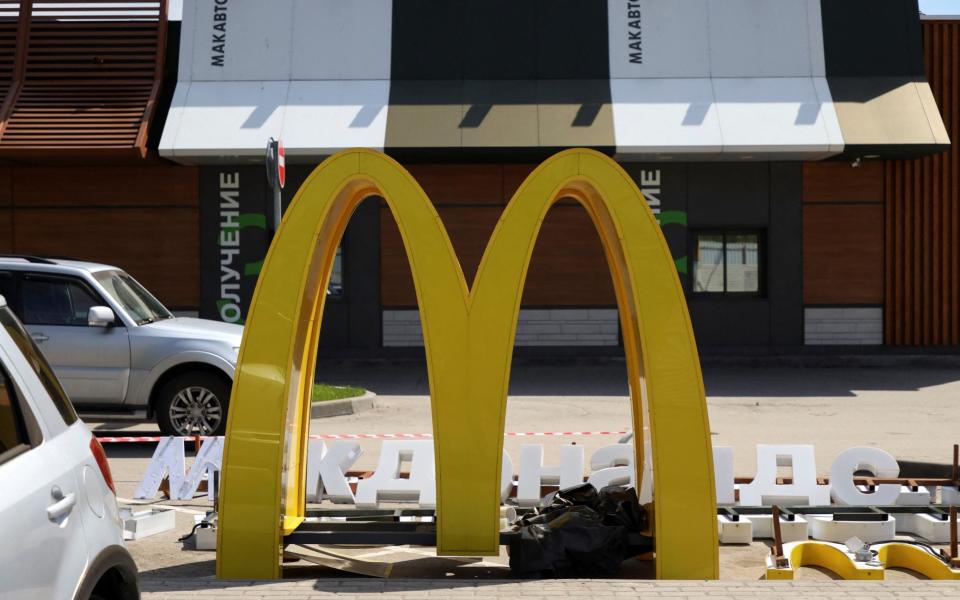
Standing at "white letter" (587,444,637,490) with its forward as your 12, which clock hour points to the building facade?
The building facade is roughly at 6 o'clock from the white letter.

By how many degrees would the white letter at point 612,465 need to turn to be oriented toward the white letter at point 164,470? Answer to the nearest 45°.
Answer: approximately 90° to its right

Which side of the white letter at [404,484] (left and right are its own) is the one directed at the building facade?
back

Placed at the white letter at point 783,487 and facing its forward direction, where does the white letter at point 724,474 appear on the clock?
the white letter at point 724,474 is roughly at 2 o'clock from the white letter at point 783,487.

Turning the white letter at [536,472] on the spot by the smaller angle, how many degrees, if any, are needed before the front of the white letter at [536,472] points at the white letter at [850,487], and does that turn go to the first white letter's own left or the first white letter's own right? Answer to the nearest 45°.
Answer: approximately 90° to the first white letter's own left

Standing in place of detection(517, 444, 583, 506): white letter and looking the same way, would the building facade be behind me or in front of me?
behind
